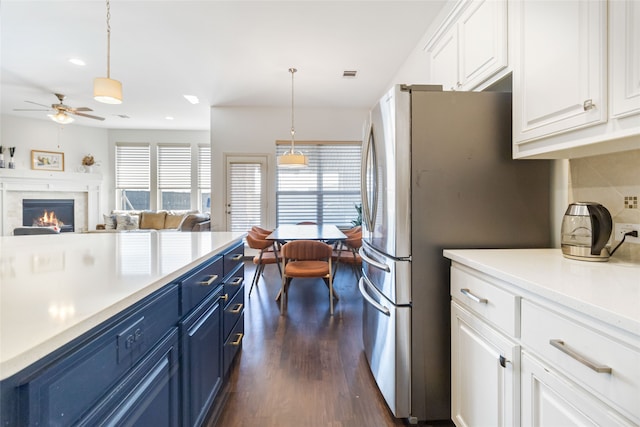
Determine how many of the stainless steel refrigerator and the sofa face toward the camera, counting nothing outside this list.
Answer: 1

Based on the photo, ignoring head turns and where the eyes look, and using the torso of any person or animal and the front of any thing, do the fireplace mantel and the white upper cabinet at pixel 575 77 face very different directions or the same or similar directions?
very different directions

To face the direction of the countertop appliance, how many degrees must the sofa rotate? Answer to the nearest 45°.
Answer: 0° — it already faces it

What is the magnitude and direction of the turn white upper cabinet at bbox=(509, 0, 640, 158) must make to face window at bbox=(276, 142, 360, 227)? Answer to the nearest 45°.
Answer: approximately 90° to its right

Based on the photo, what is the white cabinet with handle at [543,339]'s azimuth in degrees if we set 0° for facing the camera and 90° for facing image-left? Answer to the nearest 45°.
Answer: approximately 45°

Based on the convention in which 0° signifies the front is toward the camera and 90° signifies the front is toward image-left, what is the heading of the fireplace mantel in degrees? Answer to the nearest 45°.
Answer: approximately 315°

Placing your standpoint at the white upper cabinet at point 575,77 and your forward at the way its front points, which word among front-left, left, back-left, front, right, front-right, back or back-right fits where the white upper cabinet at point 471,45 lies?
right

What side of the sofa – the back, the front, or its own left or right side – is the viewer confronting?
front

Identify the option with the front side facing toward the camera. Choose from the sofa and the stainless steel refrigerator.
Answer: the sofa

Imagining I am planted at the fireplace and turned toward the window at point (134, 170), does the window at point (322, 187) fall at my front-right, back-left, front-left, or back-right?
front-right

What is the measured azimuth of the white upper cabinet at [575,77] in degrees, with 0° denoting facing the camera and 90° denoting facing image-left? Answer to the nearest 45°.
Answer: approximately 45°

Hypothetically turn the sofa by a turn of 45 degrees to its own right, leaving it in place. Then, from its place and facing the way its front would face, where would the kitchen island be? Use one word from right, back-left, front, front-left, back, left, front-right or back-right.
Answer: front-left

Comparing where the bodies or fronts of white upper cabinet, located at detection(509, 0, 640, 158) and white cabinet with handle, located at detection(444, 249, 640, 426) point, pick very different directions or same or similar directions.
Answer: same or similar directions

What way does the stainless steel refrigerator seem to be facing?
to the viewer's left
